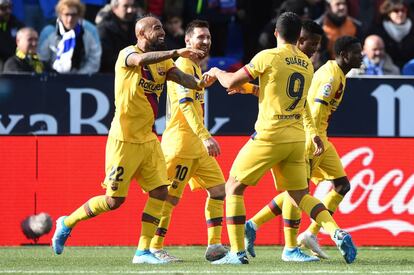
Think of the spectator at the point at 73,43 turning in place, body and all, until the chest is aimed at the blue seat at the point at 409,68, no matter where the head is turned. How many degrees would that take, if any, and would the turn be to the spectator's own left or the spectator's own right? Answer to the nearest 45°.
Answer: approximately 90° to the spectator's own left

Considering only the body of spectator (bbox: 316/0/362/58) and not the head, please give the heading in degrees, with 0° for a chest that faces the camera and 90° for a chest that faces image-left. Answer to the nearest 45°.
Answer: approximately 0°

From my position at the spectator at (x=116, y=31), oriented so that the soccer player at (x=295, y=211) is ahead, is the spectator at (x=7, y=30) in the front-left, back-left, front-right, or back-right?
back-right

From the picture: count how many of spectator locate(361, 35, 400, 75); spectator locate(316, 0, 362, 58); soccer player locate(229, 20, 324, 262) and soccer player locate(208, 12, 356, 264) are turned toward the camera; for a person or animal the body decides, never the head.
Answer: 2
